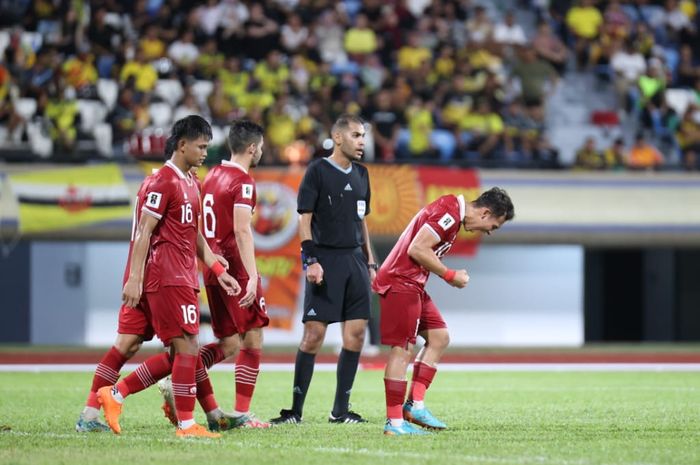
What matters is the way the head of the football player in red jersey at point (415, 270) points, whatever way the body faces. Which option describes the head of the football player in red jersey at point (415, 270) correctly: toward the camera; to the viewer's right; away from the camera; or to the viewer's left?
to the viewer's right

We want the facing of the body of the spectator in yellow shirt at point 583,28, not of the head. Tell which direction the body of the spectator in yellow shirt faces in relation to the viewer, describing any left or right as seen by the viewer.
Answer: facing the viewer

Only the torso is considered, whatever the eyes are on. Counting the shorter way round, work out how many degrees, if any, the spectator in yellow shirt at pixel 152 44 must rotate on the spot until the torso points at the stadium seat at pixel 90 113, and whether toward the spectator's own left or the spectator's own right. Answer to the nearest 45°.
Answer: approximately 45° to the spectator's own right

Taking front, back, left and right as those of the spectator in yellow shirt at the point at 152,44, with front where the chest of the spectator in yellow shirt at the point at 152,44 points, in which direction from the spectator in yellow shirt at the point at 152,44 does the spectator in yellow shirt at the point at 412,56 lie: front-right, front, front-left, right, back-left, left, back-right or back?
left

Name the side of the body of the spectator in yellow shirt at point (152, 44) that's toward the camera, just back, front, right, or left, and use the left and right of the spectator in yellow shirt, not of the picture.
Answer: front

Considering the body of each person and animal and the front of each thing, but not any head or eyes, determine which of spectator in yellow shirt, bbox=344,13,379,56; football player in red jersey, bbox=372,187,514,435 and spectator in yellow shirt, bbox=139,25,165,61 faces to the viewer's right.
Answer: the football player in red jersey

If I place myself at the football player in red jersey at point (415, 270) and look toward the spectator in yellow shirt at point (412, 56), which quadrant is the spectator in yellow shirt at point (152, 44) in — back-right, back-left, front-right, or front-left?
front-left

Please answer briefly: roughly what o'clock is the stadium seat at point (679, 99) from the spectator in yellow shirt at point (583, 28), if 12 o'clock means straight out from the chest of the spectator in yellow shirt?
The stadium seat is roughly at 10 o'clock from the spectator in yellow shirt.

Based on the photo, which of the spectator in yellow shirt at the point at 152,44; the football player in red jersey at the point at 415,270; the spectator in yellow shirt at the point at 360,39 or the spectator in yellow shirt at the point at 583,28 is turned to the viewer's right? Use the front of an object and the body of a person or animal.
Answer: the football player in red jersey

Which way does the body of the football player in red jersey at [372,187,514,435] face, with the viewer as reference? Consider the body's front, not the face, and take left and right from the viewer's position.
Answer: facing to the right of the viewer

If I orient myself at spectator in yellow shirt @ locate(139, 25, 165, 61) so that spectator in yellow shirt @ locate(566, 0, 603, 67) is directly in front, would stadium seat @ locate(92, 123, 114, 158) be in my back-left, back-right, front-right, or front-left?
back-right
